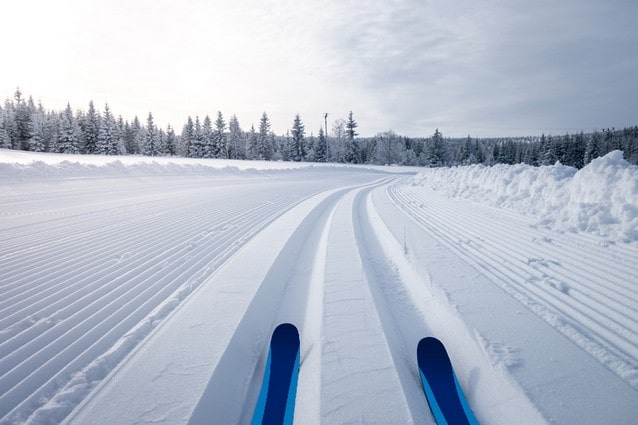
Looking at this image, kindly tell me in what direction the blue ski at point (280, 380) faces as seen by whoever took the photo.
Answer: facing away from the viewer

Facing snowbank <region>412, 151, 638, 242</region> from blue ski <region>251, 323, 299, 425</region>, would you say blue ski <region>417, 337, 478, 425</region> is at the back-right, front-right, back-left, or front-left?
front-right

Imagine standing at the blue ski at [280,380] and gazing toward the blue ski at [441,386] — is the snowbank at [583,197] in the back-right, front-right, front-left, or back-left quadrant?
front-left

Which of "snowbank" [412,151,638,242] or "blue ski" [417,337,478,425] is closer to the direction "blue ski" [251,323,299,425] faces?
the snowbank

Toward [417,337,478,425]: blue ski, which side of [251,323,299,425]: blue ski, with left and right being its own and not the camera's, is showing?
right

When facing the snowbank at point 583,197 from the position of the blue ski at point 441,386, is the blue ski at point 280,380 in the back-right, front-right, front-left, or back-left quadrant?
back-left

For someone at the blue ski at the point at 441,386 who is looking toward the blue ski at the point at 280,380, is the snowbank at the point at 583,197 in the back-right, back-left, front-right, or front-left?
back-right
